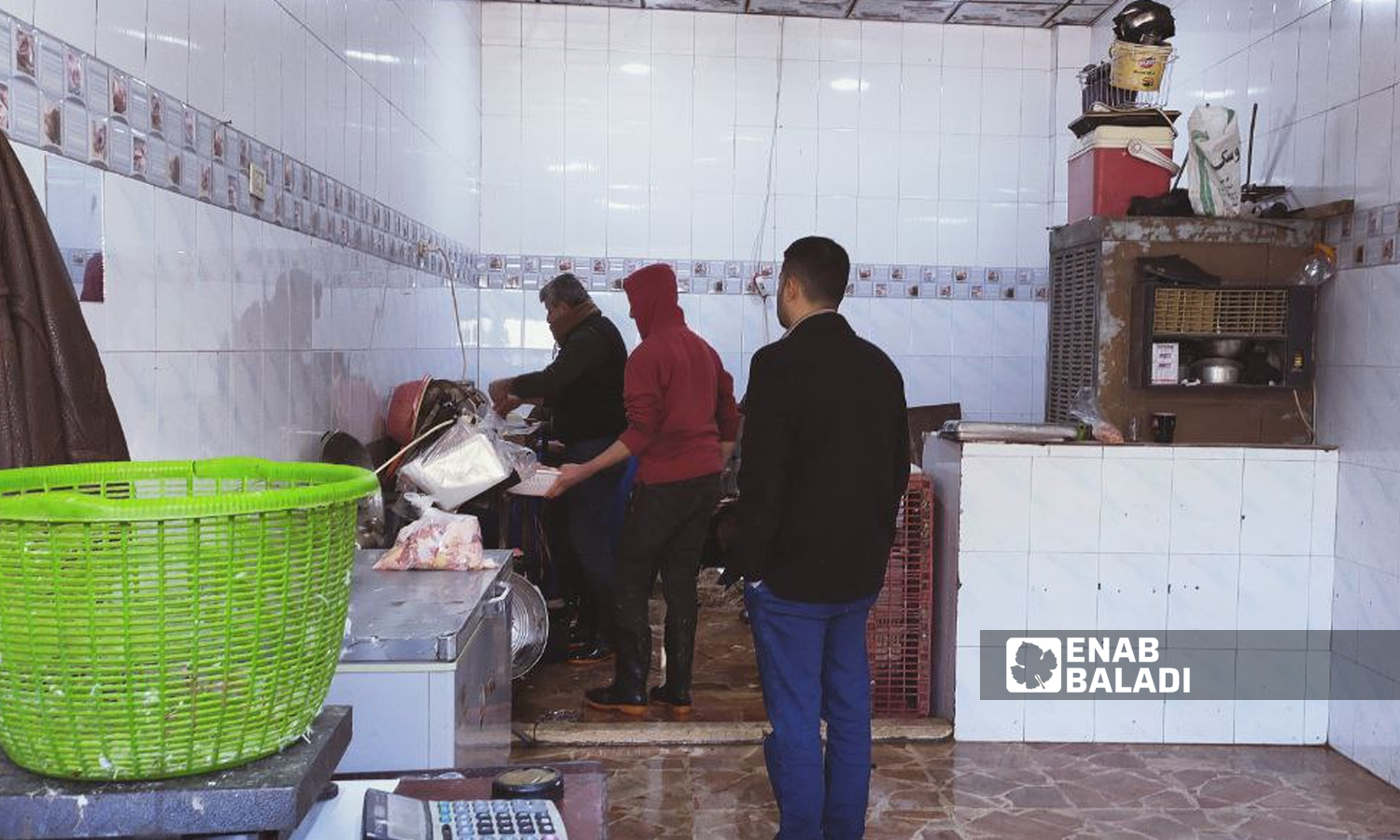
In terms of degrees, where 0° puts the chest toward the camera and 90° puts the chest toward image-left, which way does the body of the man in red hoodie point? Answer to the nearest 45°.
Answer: approximately 135°

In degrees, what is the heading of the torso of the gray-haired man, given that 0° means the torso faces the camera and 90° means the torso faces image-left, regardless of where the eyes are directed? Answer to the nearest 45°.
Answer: approximately 90°

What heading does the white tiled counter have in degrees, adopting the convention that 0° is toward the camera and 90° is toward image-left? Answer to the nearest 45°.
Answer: approximately 0°

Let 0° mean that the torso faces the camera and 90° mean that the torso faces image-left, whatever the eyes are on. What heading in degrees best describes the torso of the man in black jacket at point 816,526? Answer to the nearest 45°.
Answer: approximately 135°

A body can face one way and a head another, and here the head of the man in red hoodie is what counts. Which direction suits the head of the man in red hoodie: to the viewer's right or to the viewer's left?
to the viewer's left

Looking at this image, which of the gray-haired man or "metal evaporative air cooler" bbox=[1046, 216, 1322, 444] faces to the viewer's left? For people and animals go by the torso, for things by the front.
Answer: the gray-haired man

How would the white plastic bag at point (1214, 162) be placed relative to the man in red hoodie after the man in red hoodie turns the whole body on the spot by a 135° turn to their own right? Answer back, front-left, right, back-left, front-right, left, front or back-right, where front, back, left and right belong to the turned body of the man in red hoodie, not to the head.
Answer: front

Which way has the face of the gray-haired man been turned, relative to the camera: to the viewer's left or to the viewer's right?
to the viewer's left

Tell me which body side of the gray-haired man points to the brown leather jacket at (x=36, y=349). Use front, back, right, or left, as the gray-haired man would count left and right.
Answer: left

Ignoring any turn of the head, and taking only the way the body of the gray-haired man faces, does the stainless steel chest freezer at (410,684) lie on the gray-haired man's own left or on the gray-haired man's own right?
on the gray-haired man's own left

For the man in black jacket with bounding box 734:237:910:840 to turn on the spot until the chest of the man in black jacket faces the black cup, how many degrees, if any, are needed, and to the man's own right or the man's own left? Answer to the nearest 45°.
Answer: approximately 90° to the man's own right

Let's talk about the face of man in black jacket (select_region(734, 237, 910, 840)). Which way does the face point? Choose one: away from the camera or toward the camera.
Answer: away from the camera
